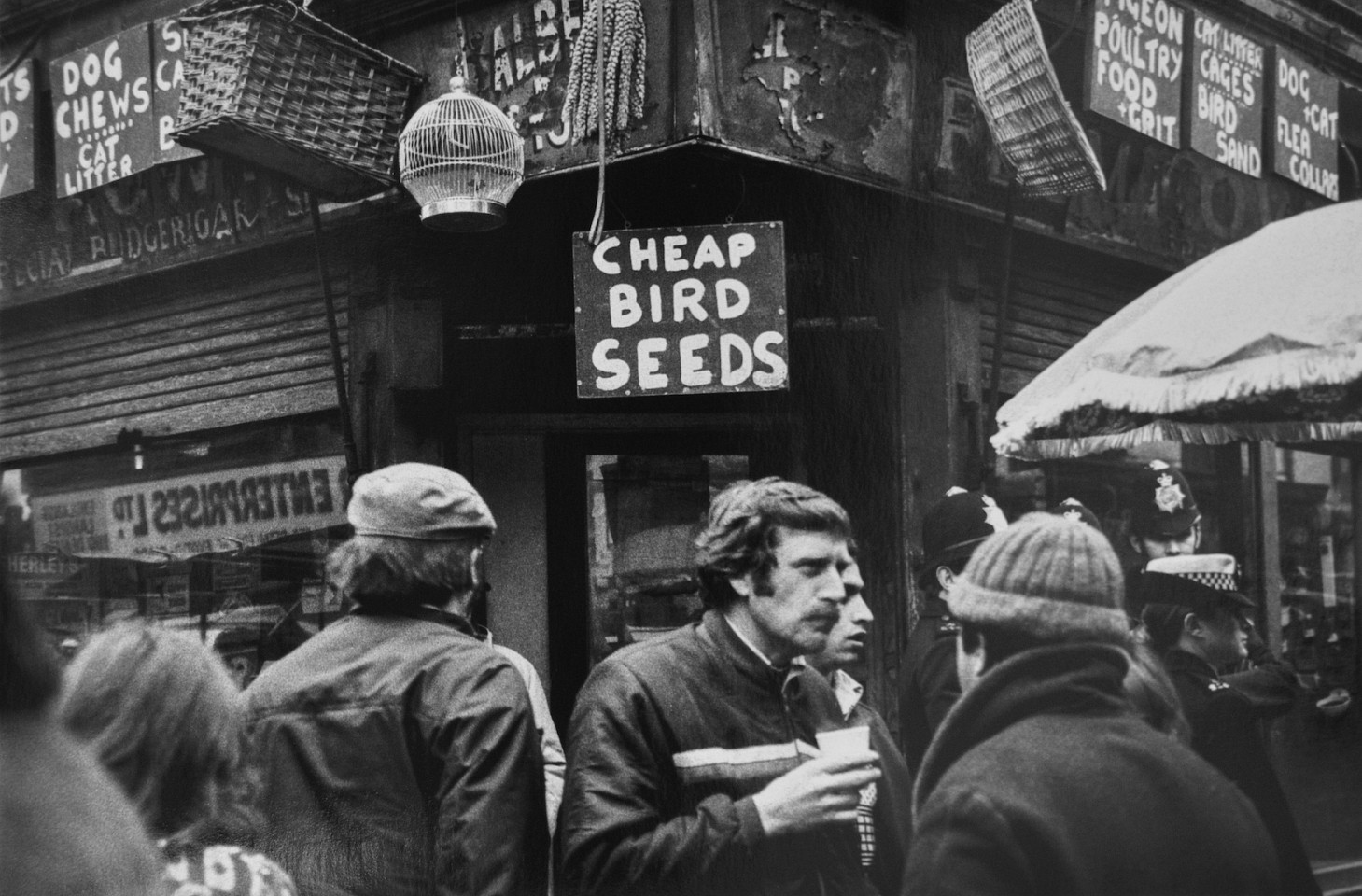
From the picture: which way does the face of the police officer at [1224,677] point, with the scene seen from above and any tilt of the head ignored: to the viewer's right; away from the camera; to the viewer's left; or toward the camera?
to the viewer's right

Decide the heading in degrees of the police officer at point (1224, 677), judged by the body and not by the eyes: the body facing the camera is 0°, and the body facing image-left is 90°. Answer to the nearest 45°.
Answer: approximately 270°

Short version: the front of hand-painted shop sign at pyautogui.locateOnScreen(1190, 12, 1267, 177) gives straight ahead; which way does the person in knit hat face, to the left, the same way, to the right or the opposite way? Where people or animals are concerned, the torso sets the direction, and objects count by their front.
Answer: the opposite way

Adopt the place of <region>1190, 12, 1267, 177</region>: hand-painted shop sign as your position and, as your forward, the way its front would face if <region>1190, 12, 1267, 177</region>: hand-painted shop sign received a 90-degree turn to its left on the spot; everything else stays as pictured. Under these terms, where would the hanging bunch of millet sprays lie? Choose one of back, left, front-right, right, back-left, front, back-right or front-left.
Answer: back

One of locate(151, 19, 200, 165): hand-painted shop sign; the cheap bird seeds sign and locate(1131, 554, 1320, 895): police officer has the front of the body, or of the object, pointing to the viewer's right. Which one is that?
the police officer

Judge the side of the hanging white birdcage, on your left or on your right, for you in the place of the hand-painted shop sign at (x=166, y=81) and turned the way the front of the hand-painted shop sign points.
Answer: on your left

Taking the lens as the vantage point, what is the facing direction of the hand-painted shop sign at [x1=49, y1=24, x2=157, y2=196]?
facing the viewer and to the left of the viewer

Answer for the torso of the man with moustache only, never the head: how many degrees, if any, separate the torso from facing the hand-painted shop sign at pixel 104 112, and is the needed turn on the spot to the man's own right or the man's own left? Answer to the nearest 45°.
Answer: approximately 180°

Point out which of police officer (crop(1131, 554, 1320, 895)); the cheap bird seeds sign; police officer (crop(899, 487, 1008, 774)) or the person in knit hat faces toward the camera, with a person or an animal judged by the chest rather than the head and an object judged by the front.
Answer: the cheap bird seeds sign

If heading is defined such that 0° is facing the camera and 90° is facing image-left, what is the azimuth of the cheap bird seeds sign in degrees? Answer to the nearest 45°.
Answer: approximately 0°

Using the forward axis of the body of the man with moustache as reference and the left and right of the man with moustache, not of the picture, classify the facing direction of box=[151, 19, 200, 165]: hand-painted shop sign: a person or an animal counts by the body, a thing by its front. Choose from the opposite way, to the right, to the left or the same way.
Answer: to the right

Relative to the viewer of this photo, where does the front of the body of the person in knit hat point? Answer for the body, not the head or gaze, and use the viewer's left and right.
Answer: facing away from the viewer and to the left of the viewer

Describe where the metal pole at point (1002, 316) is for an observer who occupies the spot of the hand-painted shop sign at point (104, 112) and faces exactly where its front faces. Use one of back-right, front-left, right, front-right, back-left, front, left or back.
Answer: left

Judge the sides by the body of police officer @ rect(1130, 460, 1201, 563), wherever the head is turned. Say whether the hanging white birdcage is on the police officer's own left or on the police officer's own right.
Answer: on the police officer's own right
